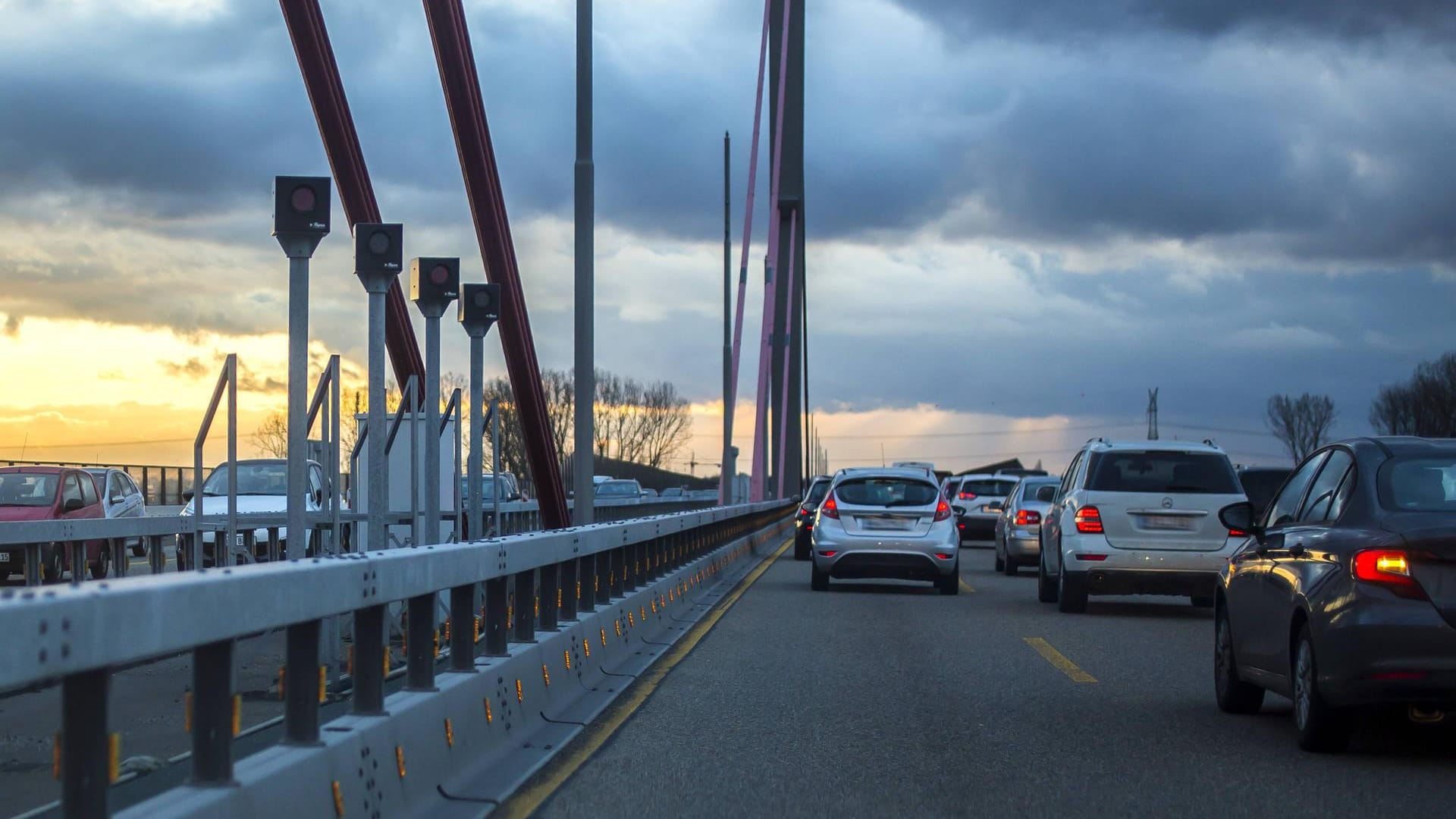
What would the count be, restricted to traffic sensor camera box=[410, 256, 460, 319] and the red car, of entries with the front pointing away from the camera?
0

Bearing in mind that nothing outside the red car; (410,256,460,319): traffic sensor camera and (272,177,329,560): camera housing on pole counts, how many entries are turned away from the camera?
0

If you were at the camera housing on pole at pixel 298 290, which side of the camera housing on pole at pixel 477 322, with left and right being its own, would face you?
front

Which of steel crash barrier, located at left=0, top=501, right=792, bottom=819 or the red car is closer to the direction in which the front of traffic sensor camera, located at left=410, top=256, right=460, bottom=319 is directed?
the steel crash barrier

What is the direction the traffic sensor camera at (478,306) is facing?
toward the camera

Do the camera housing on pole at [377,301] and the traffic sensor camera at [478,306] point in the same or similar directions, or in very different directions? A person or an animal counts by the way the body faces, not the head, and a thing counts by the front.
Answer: same or similar directions

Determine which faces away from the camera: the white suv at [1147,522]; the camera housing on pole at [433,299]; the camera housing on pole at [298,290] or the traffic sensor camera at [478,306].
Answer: the white suv

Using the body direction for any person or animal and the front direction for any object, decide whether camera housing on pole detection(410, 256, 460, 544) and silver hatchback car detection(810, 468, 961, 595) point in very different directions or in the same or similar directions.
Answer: very different directions

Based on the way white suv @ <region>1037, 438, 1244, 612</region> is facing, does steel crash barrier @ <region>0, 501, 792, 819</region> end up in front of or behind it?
behind

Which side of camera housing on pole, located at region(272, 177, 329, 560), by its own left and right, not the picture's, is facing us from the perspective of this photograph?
front

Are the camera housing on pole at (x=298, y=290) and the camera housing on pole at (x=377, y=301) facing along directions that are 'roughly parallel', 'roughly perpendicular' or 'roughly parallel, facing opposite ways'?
roughly parallel

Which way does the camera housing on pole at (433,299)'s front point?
toward the camera

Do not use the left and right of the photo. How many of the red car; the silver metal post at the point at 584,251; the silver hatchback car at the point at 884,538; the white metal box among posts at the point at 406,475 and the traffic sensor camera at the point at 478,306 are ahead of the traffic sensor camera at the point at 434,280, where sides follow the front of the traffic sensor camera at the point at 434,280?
0

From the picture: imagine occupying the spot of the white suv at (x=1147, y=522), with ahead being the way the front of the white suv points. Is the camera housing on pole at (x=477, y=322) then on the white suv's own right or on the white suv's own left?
on the white suv's own left

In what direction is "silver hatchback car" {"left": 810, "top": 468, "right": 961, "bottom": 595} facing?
away from the camera

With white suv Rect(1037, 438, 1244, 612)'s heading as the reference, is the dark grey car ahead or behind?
behind

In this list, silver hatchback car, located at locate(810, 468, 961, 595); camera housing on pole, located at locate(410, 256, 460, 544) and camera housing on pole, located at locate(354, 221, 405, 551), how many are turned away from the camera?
1

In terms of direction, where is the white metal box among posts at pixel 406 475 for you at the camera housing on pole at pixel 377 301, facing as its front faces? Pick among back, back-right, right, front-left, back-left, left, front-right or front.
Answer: back

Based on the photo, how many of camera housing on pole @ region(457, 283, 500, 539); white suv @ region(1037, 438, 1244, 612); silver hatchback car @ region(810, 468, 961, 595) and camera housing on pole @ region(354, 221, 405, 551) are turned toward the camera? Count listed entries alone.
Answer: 2

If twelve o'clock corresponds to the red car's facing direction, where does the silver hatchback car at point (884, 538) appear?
The silver hatchback car is roughly at 9 o'clock from the red car.

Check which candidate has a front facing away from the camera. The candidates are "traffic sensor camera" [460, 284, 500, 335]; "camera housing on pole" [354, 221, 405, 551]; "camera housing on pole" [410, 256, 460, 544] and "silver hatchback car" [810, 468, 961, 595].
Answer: the silver hatchback car

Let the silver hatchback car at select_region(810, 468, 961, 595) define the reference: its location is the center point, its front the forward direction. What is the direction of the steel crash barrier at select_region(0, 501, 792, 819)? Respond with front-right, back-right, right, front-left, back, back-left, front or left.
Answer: back

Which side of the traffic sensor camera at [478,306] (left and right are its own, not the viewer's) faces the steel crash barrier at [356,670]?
front
